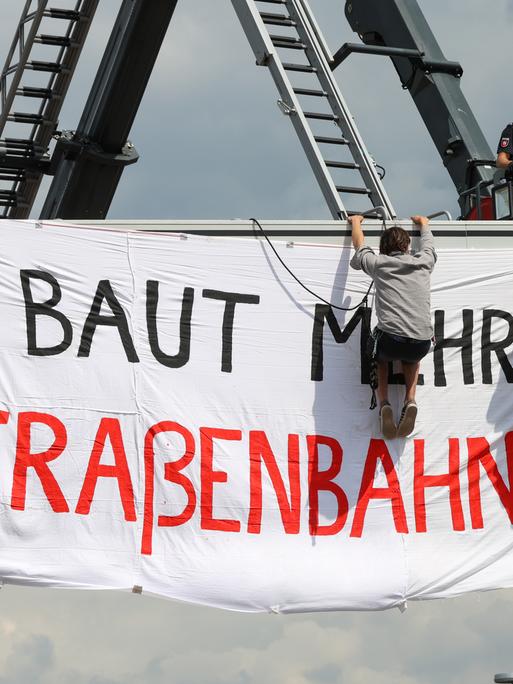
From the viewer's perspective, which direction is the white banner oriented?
toward the camera

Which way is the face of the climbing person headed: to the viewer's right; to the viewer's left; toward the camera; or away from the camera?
away from the camera

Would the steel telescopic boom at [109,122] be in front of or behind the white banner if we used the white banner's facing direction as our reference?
behind
